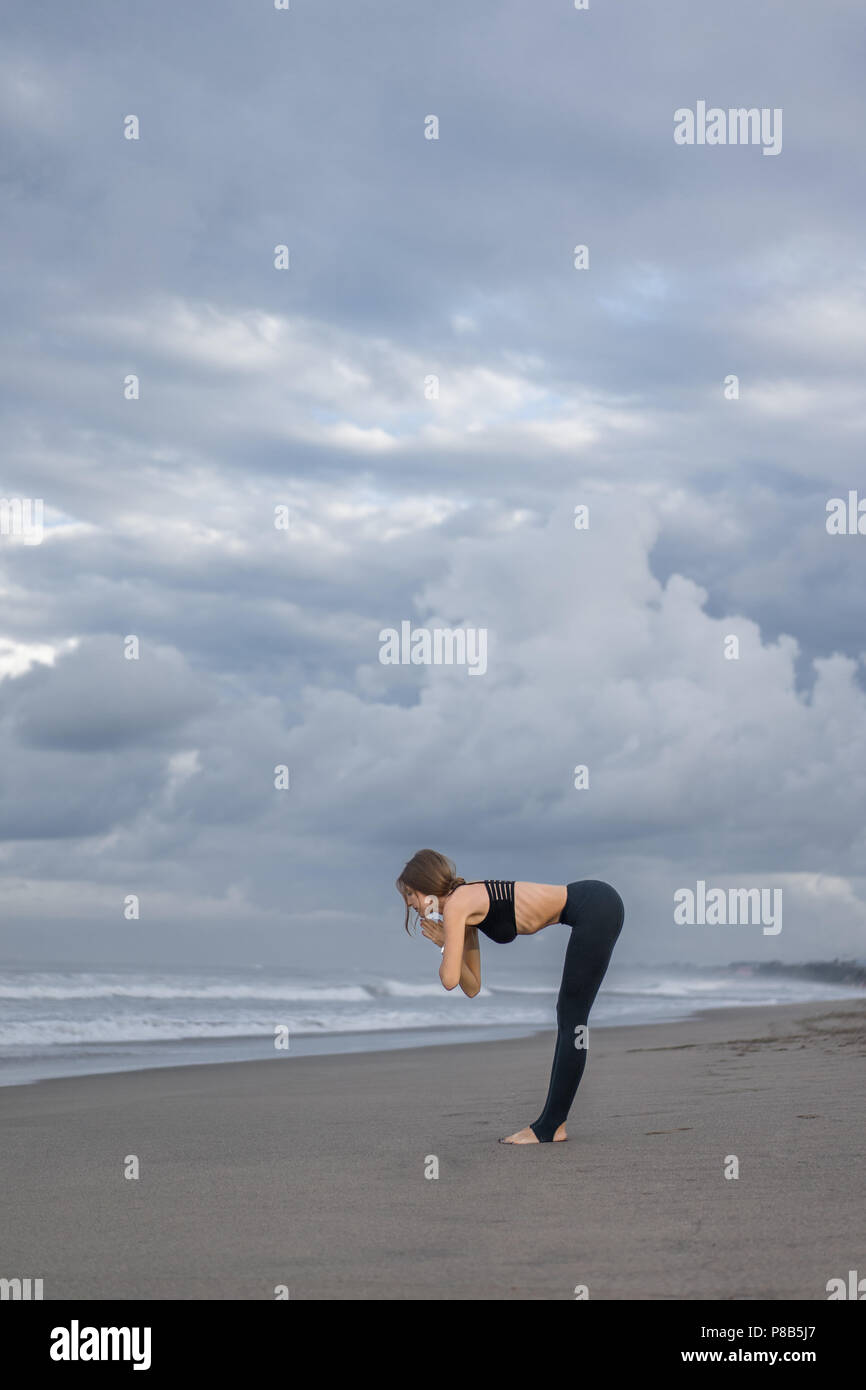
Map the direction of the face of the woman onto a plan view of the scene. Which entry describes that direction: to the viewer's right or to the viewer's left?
to the viewer's left

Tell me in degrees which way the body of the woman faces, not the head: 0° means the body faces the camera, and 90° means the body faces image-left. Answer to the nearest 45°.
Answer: approximately 90°
